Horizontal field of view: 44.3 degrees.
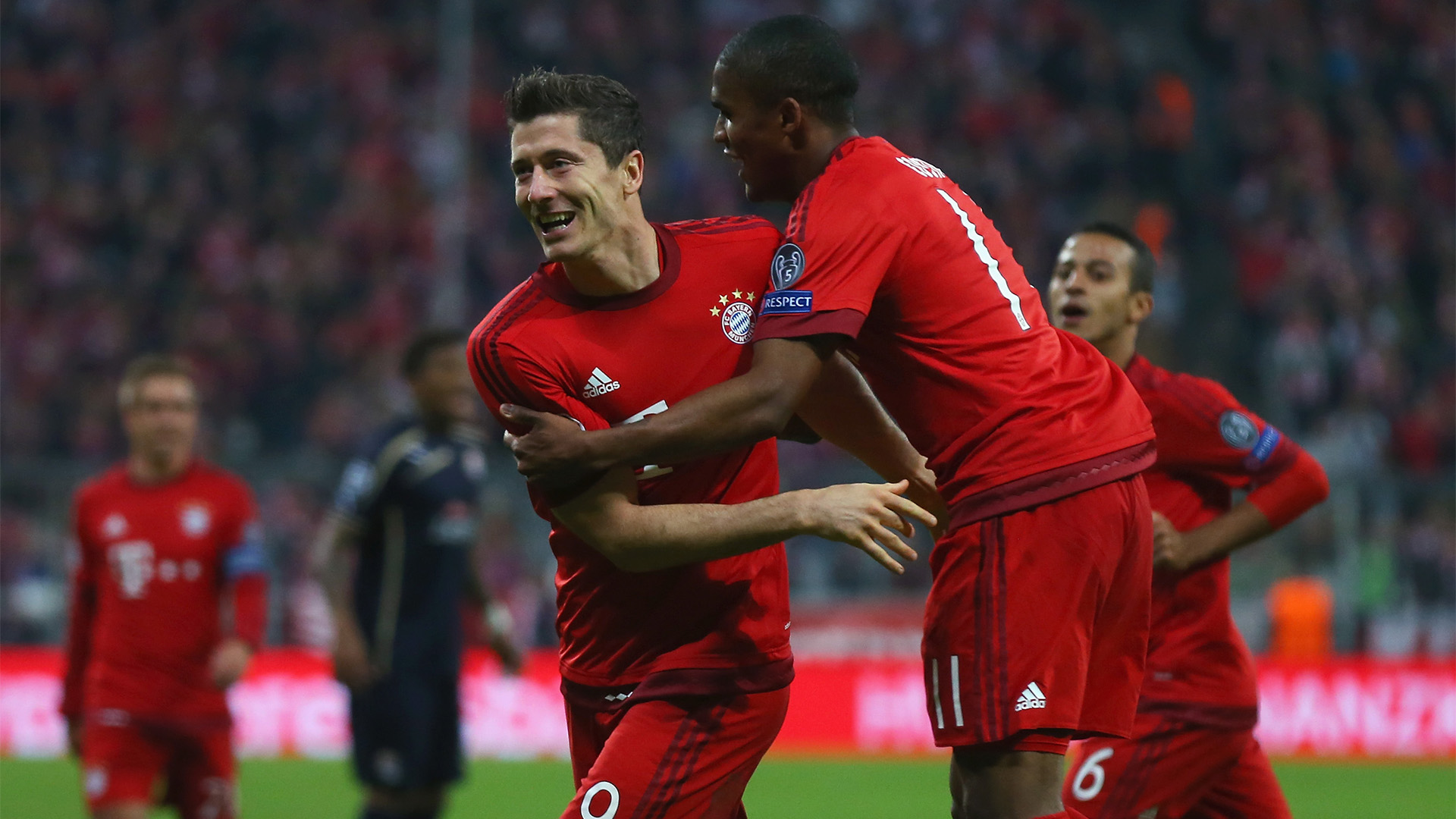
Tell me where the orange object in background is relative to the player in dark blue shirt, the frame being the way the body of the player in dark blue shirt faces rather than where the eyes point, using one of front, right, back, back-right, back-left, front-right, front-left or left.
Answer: left

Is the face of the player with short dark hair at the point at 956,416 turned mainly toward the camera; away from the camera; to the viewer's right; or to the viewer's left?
to the viewer's left

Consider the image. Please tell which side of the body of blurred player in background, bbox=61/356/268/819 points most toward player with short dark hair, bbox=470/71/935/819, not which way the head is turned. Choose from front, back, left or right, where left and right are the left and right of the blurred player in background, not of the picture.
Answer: front

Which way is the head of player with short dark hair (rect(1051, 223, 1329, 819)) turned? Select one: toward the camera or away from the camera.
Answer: toward the camera

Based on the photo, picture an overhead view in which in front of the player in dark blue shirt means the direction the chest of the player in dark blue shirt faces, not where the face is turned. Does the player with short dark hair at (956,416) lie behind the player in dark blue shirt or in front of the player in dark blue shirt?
in front

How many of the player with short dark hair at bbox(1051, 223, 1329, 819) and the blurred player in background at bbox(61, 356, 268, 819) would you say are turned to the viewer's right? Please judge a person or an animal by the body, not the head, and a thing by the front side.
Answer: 0

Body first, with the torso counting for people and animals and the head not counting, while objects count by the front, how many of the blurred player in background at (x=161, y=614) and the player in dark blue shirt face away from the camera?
0

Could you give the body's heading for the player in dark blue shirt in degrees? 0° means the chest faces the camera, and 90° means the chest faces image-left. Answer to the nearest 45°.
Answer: approximately 315°

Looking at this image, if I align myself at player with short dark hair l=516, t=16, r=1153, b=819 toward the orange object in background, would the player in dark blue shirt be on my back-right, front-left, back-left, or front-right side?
front-left

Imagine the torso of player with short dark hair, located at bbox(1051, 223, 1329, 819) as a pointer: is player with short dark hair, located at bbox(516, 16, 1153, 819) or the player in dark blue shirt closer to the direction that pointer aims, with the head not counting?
the player with short dark hair

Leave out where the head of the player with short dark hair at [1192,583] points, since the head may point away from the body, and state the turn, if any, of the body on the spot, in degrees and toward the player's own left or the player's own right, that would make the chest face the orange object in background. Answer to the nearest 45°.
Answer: approximately 135° to the player's own right

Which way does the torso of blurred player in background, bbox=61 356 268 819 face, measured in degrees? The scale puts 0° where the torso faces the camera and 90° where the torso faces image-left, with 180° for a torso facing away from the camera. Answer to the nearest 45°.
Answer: approximately 0°

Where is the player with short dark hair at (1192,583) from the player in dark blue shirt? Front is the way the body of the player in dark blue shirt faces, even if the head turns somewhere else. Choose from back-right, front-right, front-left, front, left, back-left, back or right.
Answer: front
